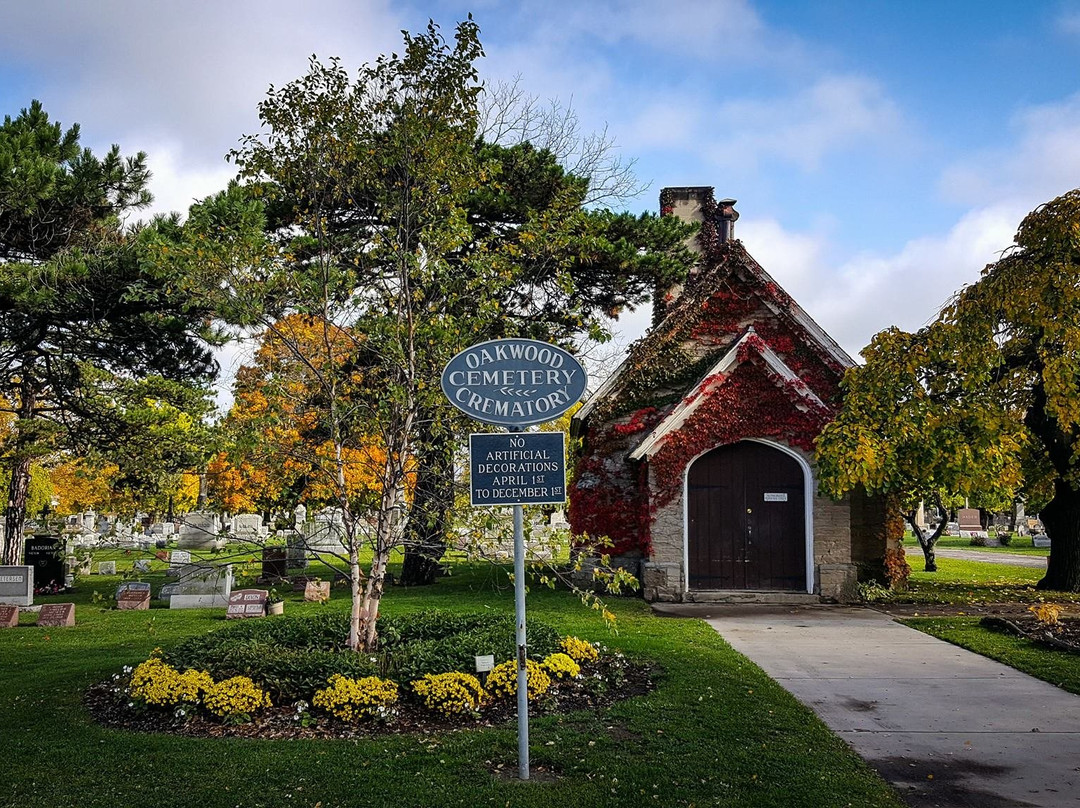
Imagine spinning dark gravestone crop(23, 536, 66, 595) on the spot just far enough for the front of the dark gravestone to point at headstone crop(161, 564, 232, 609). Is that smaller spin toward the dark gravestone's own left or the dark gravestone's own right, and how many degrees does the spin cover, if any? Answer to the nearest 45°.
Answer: approximately 45° to the dark gravestone's own left

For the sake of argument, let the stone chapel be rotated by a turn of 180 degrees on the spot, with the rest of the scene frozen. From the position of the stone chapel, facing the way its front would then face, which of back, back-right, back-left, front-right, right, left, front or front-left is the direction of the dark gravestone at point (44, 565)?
left

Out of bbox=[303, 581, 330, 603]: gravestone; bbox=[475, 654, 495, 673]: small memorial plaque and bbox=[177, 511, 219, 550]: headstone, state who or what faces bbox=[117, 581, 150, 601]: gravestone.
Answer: the headstone
